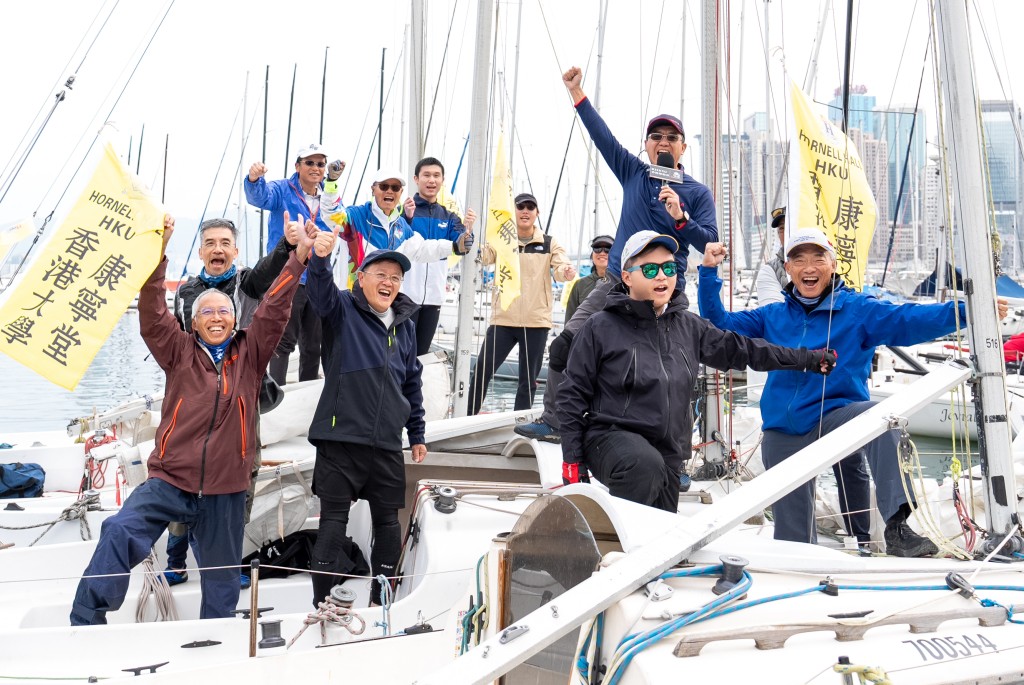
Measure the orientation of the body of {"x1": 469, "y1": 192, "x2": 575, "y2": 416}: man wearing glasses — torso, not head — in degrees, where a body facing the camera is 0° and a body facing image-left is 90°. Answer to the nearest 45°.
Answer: approximately 0°

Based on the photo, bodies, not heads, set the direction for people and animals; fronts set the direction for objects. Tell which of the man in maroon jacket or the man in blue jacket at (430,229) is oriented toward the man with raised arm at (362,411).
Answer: the man in blue jacket

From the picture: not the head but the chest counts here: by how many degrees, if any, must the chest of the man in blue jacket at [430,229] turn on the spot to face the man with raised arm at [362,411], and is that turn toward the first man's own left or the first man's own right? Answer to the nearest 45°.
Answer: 0° — they already face them

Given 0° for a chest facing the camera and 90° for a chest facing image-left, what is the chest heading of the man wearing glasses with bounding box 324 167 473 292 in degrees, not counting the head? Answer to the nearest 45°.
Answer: approximately 0°

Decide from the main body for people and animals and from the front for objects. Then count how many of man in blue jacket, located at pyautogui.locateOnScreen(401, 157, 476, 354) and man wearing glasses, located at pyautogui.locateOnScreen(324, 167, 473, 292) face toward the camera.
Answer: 2

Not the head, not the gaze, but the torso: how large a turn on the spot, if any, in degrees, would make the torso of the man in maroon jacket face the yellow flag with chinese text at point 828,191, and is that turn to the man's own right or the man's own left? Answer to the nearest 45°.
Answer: approximately 90° to the man's own left

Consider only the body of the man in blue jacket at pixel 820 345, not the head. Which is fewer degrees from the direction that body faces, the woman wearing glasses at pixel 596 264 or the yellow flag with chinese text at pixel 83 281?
the yellow flag with chinese text
